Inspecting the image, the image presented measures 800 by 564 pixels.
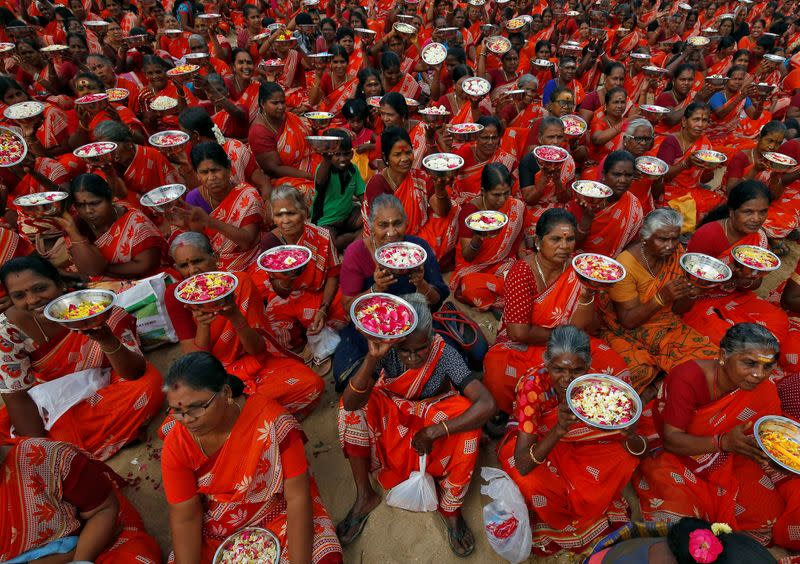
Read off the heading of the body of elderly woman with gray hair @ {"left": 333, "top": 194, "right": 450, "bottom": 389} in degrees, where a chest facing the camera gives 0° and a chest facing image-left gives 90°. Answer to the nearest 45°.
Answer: approximately 0°

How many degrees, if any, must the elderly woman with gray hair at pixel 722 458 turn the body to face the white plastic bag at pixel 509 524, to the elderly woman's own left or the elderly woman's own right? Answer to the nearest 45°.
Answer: approximately 90° to the elderly woman's own right

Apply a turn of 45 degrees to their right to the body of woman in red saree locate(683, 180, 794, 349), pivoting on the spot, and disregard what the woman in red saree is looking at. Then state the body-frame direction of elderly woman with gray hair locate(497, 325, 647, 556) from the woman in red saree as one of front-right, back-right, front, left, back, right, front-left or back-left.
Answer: front

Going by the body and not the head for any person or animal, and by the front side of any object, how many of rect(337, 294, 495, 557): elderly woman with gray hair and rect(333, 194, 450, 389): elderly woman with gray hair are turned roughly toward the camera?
2

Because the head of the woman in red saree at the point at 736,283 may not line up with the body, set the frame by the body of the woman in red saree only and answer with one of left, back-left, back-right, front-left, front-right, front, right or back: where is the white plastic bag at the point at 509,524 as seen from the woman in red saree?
front-right

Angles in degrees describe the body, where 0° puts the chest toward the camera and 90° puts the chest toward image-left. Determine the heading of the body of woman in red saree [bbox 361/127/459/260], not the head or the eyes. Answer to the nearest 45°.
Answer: approximately 315°

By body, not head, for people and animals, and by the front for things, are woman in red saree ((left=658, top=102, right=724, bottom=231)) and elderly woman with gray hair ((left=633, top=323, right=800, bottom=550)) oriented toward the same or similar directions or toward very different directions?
same or similar directions

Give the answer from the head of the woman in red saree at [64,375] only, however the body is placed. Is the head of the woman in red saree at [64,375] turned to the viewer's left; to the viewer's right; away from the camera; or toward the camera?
toward the camera

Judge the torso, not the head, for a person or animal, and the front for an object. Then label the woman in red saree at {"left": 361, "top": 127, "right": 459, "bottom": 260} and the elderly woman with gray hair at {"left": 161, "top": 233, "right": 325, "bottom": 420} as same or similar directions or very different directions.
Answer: same or similar directions

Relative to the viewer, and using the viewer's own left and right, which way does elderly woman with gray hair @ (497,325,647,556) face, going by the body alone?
facing the viewer and to the right of the viewer

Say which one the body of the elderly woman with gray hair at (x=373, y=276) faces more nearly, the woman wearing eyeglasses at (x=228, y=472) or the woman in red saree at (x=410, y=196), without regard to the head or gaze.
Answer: the woman wearing eyeglasses

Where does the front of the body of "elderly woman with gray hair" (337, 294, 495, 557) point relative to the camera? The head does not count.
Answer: toward the camera
